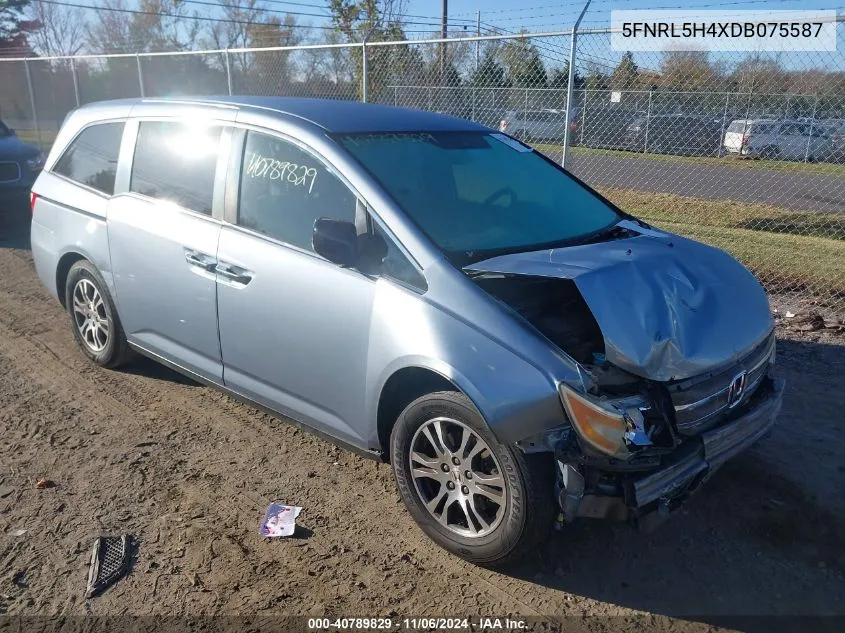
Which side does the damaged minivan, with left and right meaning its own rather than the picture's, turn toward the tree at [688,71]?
left

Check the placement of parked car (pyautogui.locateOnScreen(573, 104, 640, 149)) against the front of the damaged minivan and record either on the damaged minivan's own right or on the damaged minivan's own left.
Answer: on the damaged minivan's own left

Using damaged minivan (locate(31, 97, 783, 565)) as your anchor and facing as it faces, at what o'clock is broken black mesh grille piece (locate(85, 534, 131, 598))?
The broken black mesh grille piece is roughly at 4 o'clock from the damaged minivan.

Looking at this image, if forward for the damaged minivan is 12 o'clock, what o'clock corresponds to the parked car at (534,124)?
The parked car is roughly at 8 o'clock from the damaged minivan.

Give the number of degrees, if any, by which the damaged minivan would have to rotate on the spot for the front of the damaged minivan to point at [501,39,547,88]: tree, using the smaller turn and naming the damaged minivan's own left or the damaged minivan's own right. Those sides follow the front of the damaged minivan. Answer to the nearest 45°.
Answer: approximately 135° to the damaged minivan's own left

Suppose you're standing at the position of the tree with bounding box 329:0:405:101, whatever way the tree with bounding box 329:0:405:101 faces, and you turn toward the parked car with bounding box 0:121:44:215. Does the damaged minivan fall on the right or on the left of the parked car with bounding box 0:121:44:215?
left

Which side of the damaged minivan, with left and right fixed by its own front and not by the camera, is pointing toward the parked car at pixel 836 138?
left

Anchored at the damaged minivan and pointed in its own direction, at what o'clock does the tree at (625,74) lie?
The tree is roughly at 8 o'clock from the damaged minivan.

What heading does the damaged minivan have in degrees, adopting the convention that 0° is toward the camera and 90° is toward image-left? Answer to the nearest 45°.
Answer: approximately 315°

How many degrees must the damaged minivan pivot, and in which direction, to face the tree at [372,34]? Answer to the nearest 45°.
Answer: approximately 135° to its left

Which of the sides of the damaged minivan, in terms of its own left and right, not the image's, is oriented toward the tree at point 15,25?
back
